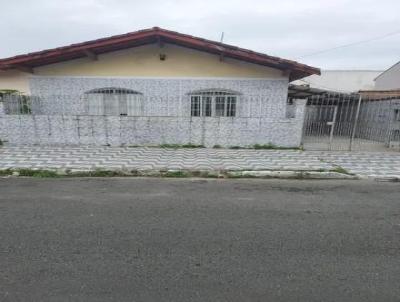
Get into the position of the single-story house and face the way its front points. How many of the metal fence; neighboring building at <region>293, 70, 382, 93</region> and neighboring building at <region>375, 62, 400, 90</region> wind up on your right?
0

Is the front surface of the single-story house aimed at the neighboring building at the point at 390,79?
no

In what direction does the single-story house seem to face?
toward the camera

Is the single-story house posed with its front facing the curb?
yes

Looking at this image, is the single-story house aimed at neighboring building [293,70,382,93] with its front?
no

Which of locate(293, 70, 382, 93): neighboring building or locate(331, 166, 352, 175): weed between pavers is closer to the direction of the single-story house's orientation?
the weed between pavers
